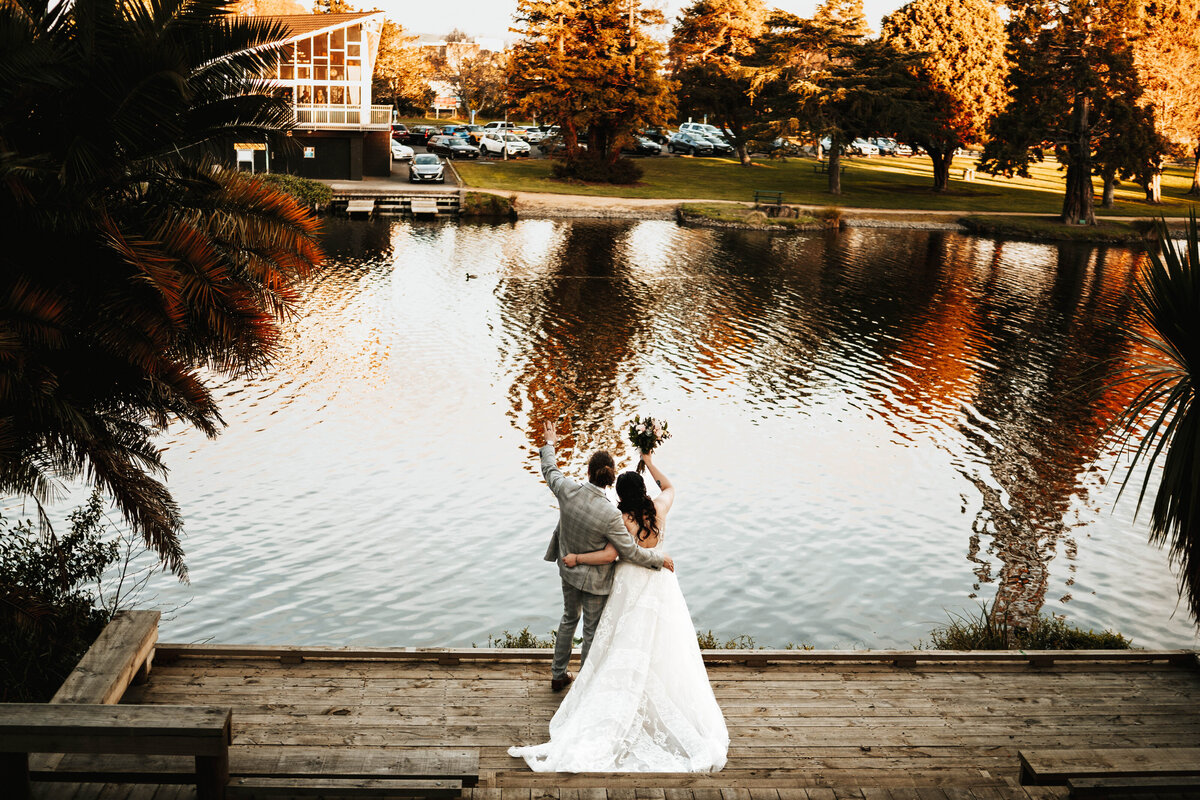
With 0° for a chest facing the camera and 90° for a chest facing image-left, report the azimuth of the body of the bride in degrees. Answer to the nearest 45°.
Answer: approximately 180°

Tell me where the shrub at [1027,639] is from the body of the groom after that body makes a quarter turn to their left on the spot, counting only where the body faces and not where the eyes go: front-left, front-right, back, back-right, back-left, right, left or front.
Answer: back-right

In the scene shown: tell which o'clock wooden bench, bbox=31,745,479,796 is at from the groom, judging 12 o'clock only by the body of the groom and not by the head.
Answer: The wooden bench is roughly at 7 o'clock from the groom.

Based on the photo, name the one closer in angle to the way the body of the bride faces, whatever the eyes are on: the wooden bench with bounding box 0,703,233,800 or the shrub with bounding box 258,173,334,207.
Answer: the shrub

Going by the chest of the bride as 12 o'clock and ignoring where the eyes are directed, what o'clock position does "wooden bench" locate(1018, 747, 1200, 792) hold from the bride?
The wooden bench is roughly at 4 o'clock from the bride.

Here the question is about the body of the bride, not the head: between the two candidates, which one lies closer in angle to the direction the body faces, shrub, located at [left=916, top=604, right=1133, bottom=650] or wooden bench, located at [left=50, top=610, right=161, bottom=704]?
the shrub

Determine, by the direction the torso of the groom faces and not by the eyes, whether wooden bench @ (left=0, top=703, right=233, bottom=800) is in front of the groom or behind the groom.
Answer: behind

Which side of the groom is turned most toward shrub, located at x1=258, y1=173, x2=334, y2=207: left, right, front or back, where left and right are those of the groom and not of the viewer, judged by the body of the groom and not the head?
front

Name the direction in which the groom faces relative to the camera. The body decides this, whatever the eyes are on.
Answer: away from the camera

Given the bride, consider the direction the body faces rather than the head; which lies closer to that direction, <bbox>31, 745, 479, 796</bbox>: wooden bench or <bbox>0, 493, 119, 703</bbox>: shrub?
the shrub

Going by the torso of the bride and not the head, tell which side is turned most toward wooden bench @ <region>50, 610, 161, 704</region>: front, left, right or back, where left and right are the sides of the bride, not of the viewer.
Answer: left

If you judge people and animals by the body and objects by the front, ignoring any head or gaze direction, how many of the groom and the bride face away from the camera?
2

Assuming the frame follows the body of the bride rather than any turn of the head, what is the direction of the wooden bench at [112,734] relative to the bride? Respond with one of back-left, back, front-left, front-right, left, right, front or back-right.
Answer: back-left

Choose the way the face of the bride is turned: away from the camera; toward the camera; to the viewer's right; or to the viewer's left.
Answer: away from the camera
